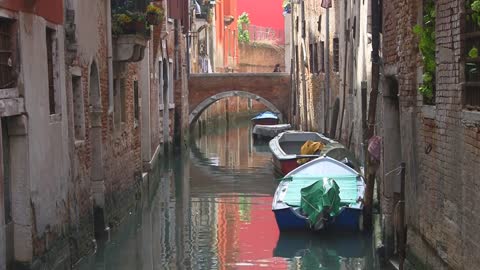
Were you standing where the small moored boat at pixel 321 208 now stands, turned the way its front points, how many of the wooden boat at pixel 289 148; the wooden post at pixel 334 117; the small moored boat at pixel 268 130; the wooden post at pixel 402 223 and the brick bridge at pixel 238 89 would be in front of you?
4

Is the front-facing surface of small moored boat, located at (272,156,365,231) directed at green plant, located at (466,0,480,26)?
no

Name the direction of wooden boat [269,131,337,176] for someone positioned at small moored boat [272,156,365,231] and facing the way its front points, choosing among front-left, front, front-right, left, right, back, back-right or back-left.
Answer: front

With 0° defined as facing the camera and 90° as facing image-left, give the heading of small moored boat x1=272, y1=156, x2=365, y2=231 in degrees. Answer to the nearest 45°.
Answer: approximately 180°

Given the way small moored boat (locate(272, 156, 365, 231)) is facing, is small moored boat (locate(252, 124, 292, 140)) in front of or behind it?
in front

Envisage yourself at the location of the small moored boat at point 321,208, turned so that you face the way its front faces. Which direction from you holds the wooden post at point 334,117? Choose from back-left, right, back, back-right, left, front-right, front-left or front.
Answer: front

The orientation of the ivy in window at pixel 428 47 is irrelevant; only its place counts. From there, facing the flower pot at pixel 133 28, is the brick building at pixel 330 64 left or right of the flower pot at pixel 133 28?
right

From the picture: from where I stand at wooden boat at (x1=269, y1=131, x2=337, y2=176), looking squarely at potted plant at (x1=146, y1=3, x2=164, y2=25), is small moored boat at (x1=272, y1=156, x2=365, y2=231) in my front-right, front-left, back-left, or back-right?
front-left

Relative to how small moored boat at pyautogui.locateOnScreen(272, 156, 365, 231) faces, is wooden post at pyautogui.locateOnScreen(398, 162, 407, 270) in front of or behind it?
behind
